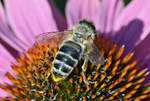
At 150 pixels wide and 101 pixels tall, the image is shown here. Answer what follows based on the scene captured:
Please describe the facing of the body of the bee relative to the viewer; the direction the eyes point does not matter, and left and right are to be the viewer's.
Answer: facing away from the viewer and to the right of the viewer
